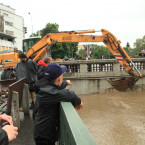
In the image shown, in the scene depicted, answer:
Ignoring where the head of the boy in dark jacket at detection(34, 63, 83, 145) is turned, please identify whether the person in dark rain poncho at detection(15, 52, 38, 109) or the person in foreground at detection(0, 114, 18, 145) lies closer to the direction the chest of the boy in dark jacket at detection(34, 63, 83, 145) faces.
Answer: the person in dark rain poncho

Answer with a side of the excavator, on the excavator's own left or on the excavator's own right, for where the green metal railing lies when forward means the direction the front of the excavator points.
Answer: on the excavator's own right

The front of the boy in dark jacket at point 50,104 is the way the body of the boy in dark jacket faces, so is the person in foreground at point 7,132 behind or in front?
behind

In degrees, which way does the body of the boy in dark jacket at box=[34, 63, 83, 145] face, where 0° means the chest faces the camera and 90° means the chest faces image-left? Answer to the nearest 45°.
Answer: approximately 225°

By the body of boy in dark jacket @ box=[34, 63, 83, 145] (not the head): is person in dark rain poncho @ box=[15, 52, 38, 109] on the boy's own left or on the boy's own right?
on the boy's own left

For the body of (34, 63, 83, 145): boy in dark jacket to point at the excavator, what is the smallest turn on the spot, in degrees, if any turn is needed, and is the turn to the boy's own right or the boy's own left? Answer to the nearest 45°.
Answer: approximately 45° to the boy's own left

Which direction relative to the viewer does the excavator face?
to the viewer's right

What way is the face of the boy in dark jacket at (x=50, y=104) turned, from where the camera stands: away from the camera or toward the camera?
away from the camera
